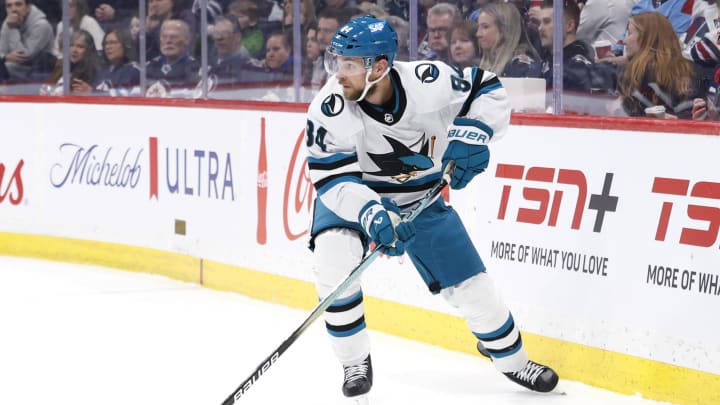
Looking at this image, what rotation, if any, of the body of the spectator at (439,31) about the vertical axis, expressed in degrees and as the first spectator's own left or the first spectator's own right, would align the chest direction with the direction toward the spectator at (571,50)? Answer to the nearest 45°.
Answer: approximately 90° to the first spectator's own left

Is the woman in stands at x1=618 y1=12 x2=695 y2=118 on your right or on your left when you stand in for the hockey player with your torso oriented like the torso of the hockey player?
on your left

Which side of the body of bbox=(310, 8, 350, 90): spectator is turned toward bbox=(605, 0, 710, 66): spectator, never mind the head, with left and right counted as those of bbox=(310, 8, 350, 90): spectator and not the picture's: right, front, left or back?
left

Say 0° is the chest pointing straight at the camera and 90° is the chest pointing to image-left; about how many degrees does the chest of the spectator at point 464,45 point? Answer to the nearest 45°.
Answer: approximately 45°

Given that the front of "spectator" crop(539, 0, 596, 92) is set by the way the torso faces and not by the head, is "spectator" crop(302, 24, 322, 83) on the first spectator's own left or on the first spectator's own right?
on the first spectator's own right

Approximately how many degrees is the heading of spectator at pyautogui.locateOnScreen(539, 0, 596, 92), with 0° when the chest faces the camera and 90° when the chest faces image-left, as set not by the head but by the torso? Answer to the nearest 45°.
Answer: approximately 45°

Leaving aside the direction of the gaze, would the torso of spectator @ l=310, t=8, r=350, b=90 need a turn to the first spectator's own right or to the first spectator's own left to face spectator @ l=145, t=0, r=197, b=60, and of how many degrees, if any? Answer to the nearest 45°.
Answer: approximately 90° to the first spectator's own right

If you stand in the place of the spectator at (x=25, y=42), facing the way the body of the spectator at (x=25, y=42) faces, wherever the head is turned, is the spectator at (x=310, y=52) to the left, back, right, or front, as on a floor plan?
left
